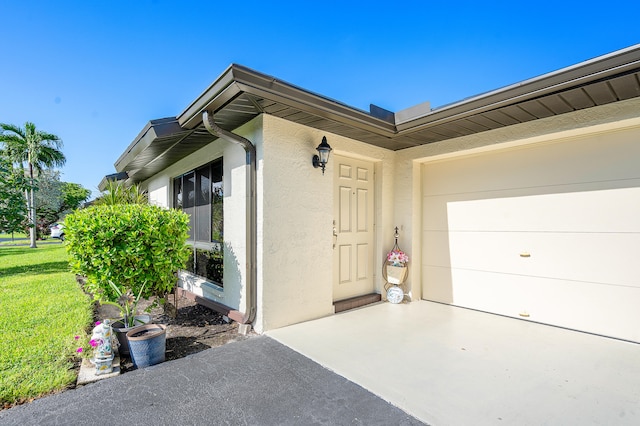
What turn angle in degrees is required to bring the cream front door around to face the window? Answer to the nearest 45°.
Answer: approximately 135° to its right

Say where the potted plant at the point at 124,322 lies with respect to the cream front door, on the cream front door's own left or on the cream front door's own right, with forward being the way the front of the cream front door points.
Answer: on the cream front door's own right

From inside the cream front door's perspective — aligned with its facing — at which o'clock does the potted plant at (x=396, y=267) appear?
The potted plant is roughly at 10 o'clock from the cream front door.

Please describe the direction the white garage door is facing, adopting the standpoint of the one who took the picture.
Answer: facing the viewer and to the left of the viewer

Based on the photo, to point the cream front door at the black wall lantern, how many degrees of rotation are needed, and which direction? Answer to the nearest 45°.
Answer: approximately 45° to its right

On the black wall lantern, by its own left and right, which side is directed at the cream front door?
left

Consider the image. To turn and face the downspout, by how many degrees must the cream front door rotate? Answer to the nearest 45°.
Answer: approximately 90° to its right

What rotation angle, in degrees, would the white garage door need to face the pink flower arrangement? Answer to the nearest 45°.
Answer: approximately 45° to its right
